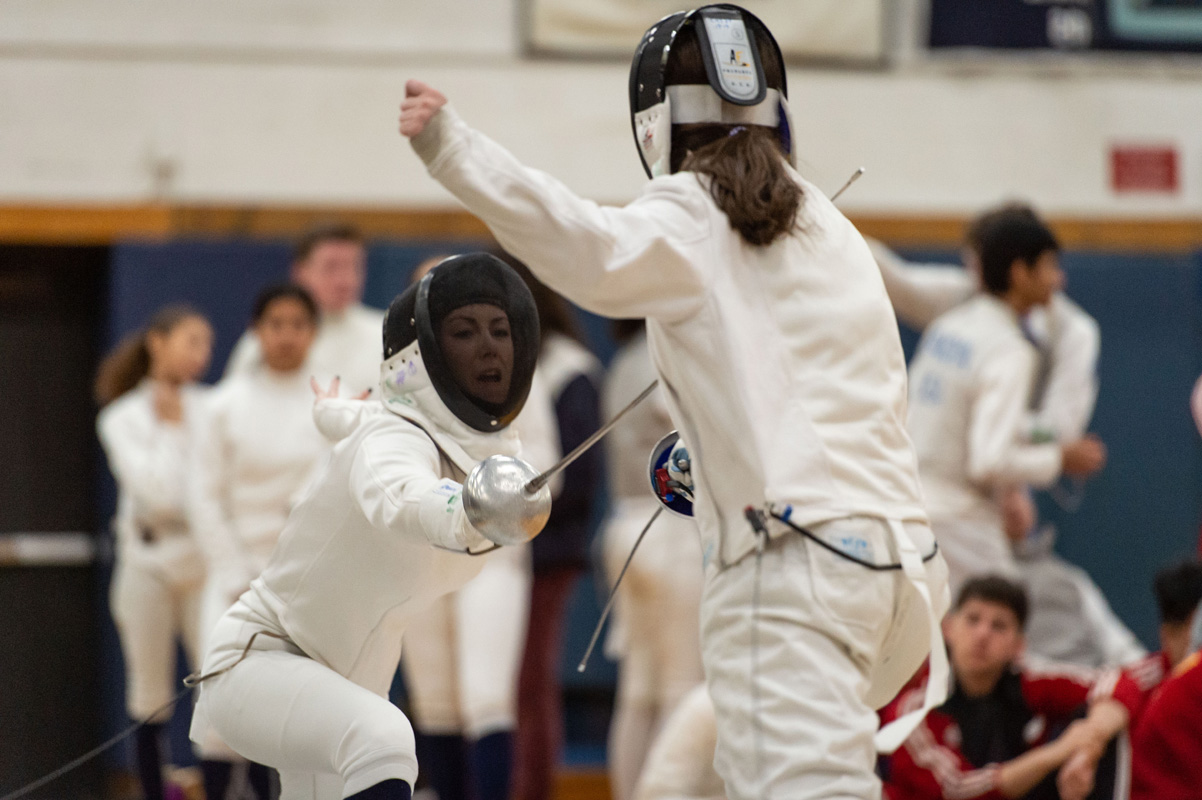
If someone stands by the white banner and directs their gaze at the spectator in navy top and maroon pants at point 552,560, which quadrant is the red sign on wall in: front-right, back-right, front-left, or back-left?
back-left

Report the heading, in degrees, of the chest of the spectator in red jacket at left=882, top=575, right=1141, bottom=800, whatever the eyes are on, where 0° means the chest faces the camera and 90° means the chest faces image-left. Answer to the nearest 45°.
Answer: approximately 0°

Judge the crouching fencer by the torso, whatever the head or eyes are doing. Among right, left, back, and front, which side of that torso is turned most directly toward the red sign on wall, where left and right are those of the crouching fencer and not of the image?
left

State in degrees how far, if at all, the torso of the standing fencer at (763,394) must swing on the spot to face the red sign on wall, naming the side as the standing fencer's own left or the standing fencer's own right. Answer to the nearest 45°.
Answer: approximately 45° to the standing fencer's own right

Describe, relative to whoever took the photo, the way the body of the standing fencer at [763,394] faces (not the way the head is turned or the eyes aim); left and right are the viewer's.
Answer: facing away from the viewer and to the left of the viewer

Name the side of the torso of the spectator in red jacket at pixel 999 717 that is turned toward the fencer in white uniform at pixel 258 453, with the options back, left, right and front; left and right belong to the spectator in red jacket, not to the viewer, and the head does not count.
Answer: right

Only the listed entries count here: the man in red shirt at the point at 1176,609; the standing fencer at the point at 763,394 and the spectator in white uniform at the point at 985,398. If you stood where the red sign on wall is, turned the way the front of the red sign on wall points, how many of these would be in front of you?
3

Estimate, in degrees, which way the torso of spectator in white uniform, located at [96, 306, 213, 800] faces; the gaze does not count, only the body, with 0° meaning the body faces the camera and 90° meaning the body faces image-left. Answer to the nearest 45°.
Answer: approximately 315°
